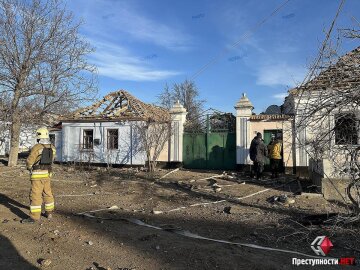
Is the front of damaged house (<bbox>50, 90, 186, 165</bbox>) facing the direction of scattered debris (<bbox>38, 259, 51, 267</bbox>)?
yes

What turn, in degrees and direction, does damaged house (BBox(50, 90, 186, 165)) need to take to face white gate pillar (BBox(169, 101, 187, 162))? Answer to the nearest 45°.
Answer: approximately 45° to its left

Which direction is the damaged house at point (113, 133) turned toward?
toward the camera

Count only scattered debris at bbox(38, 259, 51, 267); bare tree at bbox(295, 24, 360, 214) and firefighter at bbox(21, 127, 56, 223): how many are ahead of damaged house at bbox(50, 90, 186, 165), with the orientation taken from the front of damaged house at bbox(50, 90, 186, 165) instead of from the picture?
3
